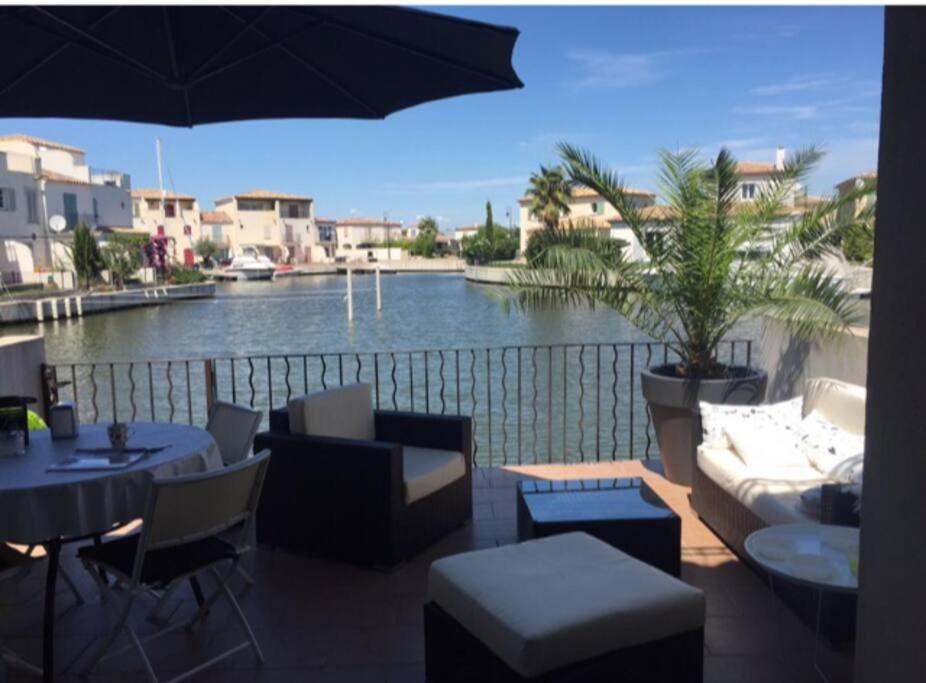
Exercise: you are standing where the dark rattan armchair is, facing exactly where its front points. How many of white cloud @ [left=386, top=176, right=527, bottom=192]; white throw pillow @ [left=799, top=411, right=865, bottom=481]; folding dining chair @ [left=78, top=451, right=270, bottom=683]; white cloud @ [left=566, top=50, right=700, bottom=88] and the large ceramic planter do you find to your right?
1

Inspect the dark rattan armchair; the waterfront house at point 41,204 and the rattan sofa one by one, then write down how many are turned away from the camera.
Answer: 0

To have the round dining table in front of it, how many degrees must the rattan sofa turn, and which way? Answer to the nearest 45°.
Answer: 0° — it already faces it

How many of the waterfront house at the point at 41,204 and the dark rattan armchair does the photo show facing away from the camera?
0

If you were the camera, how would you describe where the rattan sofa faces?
facing the viewer and to the left of the viewer

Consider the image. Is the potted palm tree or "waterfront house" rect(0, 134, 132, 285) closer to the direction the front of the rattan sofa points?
the waterfront house

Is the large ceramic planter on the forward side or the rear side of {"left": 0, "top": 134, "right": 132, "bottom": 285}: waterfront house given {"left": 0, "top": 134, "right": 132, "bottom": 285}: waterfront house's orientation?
on the forward side

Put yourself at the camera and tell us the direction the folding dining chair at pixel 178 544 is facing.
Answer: facing away from the viewer and to the left of the viewer

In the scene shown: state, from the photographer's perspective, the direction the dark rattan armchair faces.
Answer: facing the viewer and to the right of the viewer

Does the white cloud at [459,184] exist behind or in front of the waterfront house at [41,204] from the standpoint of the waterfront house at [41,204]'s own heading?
in front

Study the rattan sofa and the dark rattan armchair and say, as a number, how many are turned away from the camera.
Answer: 0

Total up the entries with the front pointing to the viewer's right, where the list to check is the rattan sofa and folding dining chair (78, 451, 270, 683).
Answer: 0

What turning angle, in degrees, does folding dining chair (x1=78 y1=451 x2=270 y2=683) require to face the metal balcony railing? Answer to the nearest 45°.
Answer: approximately 90° to its right

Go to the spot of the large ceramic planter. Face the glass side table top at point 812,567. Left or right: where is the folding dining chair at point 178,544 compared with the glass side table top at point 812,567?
right

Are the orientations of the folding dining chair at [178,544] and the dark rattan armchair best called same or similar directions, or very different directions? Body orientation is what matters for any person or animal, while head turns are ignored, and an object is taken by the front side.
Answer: very different directions

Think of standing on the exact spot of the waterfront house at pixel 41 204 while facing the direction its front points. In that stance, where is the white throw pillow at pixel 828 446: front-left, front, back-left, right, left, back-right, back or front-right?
front-right

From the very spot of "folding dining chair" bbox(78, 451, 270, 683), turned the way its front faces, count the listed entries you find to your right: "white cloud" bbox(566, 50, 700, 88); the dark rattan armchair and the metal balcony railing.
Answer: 3

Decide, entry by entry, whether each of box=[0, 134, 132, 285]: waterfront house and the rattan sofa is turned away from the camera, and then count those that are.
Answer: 0

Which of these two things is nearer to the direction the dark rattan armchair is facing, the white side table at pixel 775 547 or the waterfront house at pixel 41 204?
the white side table
